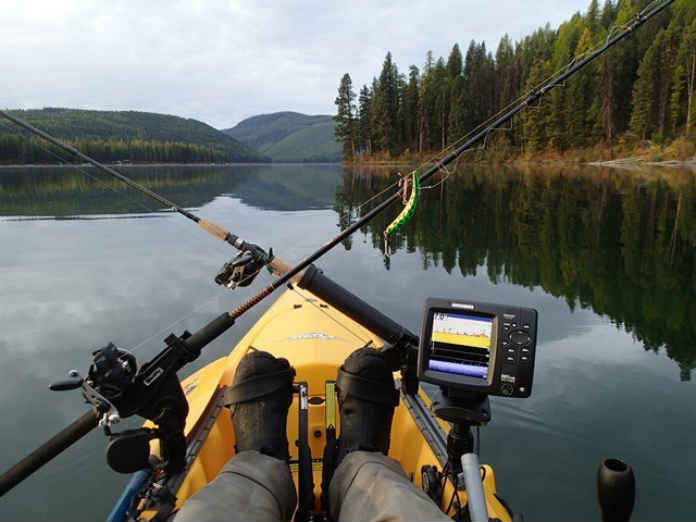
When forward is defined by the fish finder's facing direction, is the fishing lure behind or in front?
behind

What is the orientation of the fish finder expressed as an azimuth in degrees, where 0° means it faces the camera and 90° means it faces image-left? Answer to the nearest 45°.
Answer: approximately 0°

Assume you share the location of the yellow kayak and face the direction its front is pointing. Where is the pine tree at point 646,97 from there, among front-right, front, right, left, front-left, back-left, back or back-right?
front-right

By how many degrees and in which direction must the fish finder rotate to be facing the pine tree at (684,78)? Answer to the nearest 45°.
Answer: approximately 180°

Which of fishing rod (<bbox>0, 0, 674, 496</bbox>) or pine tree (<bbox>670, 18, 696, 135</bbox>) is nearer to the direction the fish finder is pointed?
the fishing rod

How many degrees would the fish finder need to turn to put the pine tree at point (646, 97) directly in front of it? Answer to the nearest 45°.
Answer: approximately 180°

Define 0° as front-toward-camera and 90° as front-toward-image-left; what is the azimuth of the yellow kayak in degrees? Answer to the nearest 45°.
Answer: approximately 180°
